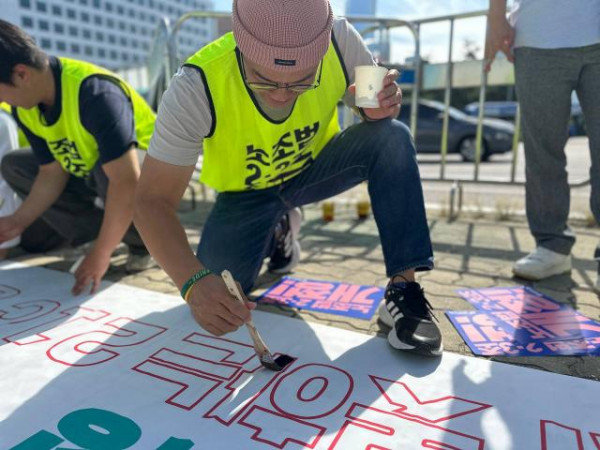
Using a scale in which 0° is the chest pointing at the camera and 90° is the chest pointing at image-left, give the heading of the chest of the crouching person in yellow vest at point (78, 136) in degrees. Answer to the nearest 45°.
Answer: approximately 45°

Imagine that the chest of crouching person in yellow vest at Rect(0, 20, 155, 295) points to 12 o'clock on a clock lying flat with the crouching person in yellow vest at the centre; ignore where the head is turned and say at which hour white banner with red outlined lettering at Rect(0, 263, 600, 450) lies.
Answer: The white banner with red outlined lettering is roughly at 10 o'clock from the crouching person in yellow vest.

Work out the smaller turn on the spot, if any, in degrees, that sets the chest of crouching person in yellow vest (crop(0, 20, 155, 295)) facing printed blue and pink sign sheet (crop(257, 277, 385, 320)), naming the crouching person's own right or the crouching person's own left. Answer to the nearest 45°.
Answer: approximately 90° to the crouching person's own left

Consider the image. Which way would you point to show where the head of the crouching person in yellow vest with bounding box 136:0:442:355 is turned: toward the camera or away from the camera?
toward the camera

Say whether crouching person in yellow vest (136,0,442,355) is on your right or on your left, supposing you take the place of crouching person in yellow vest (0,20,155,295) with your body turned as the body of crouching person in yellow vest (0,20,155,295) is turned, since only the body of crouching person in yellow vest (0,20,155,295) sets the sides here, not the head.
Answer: on your left

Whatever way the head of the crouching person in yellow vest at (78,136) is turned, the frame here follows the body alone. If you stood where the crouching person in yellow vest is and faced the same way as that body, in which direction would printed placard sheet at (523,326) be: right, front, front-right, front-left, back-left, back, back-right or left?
left

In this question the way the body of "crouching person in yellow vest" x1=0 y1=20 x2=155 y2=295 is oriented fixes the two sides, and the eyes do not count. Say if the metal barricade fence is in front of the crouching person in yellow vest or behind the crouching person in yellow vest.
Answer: behind

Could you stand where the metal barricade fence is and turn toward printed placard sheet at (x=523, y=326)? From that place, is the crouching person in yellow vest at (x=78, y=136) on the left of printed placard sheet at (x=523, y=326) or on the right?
right

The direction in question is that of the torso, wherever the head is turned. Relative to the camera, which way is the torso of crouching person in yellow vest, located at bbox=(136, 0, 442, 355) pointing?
toward the camera

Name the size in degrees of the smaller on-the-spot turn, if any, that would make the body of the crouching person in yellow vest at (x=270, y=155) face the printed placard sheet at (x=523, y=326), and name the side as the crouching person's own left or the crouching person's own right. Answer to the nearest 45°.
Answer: approximately 90° to the crouching person's own left

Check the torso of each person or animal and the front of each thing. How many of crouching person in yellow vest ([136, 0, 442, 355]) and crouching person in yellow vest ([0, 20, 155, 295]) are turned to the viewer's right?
0

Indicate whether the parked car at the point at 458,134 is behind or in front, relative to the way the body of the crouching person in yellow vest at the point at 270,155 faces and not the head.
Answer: behind
